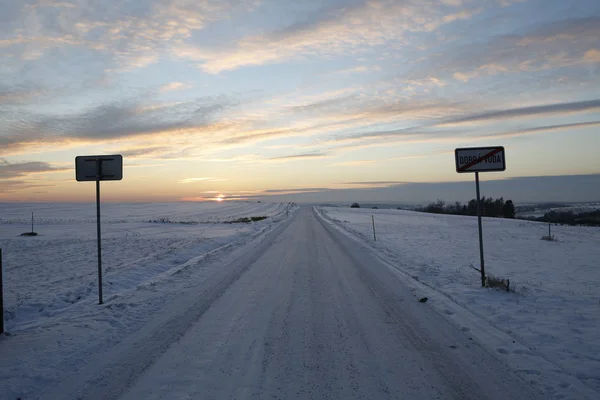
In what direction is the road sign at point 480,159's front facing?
toward the camera

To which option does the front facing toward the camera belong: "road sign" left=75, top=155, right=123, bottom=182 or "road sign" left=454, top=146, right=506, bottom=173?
"road sign" left=454, top=146, right=506, bottom=173

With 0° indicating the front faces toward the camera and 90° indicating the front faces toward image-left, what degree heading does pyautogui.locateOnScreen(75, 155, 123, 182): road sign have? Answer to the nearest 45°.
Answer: approximately 180°

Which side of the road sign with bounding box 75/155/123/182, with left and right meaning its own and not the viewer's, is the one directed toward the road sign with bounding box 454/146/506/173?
right

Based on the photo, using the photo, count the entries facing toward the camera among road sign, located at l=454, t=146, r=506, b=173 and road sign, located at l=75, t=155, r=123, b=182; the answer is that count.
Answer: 1

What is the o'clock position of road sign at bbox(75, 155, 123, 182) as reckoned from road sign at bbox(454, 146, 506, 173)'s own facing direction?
road sign at bbox(75, 155, 123, 182) is roughly at 2 o'clock from road sign at bbox(454, 146, 506, 173).
